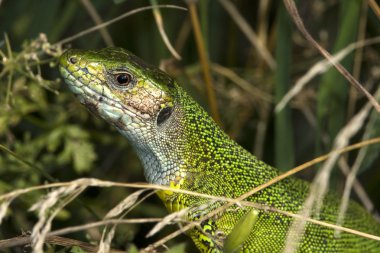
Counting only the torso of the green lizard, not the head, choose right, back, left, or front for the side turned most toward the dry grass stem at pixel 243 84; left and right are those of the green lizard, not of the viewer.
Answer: right

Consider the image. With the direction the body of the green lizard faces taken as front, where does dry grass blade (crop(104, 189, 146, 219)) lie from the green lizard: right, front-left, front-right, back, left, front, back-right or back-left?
front

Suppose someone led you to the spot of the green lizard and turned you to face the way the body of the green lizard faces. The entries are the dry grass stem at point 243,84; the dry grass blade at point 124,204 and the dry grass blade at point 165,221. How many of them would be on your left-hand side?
2

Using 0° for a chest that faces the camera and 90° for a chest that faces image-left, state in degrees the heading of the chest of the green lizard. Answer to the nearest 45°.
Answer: approximately 90°
